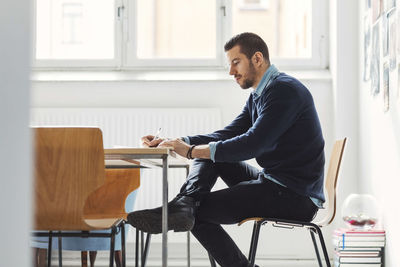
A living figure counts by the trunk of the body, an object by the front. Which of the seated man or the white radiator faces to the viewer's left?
the seated man

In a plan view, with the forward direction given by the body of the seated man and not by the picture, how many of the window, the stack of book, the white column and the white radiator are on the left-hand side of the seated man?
1

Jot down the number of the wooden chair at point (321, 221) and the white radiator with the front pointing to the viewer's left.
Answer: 1

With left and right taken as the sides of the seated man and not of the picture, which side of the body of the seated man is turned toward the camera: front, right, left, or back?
left

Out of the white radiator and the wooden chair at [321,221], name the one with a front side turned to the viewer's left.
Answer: the wooden chair

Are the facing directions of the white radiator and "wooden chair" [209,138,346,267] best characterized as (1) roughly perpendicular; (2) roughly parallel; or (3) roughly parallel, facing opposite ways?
roughly perpendicular

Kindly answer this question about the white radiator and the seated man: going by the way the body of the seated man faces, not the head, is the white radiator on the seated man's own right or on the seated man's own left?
on the seated man's own right

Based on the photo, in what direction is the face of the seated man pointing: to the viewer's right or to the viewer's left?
to the viewer's left

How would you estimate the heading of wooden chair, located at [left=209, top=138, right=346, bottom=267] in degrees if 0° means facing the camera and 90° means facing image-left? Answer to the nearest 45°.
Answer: approximately 90°

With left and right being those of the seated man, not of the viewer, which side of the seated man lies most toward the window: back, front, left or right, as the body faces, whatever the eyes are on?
right

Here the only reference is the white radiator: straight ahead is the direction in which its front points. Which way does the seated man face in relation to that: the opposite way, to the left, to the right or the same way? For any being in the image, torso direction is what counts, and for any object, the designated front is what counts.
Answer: to the right

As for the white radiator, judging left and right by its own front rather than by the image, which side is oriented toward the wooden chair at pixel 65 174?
front

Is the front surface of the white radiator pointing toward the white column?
yes
